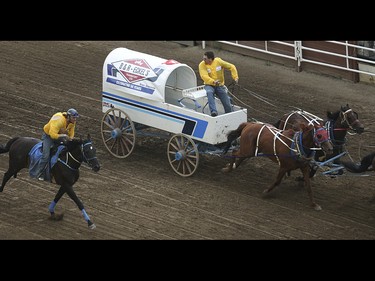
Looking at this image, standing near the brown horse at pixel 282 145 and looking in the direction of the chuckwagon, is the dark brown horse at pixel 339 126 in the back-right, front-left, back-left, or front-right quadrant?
back-right

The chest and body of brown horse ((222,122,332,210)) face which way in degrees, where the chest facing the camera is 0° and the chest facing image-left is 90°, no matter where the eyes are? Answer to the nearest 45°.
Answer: approximately 315°

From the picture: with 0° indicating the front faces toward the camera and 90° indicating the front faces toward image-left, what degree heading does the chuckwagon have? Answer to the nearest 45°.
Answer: approximately 315°

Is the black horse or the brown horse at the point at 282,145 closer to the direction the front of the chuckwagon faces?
the brown horse

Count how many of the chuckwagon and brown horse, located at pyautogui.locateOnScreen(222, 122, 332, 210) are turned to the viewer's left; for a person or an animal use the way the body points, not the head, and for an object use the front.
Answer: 0

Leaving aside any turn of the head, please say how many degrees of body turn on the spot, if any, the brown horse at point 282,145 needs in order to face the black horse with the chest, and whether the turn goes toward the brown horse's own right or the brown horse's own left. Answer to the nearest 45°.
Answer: approximately 135° to the brown horse's own right

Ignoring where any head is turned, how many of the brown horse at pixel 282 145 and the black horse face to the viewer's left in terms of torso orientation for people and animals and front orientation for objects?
0

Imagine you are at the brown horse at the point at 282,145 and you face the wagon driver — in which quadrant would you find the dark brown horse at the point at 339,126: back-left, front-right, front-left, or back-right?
back-right

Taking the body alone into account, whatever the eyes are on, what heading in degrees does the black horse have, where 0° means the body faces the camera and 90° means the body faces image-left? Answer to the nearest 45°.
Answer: approximately 315°

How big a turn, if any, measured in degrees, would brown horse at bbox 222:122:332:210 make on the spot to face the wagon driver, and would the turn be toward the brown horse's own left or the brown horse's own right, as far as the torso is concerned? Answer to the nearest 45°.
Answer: approximately 180°
